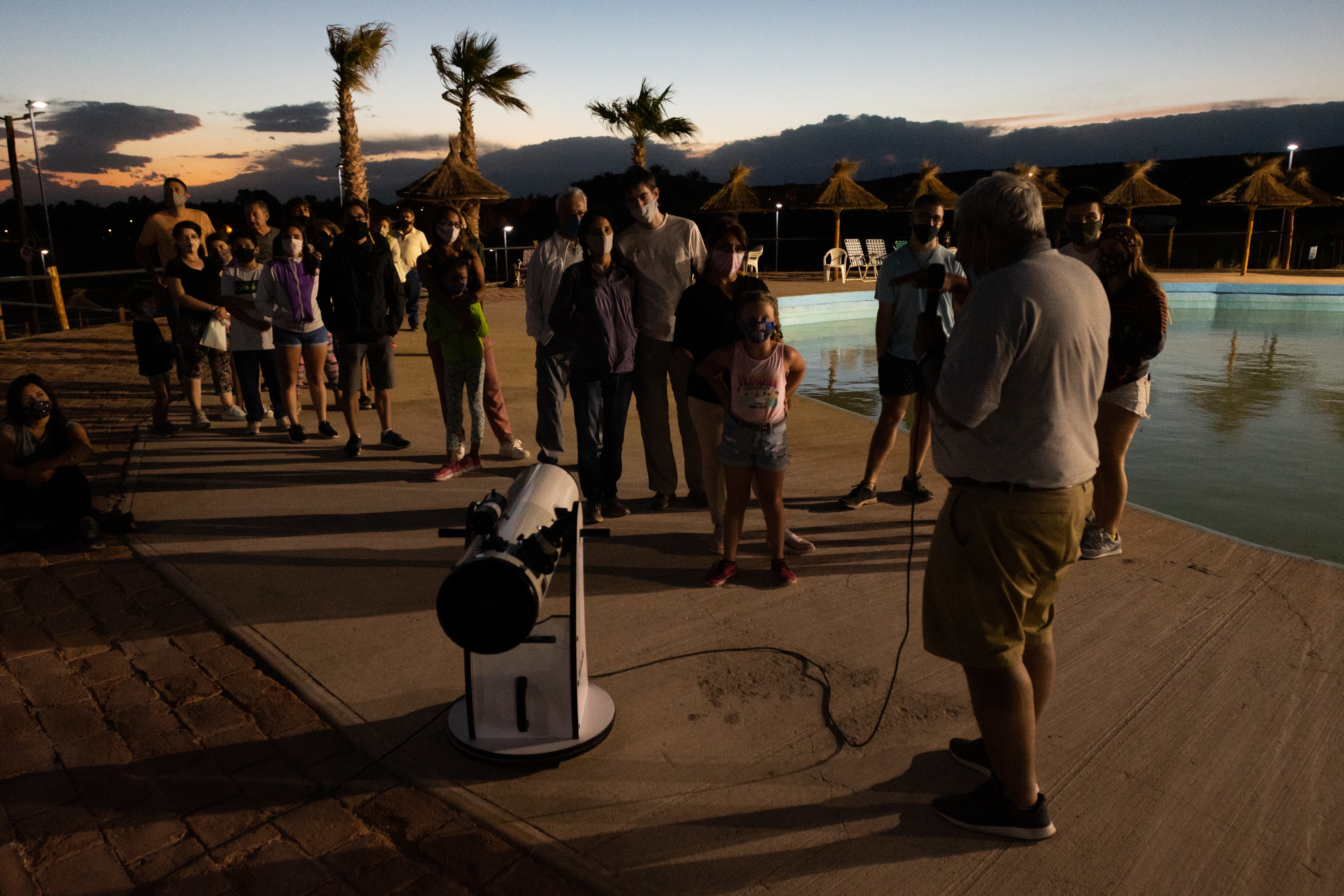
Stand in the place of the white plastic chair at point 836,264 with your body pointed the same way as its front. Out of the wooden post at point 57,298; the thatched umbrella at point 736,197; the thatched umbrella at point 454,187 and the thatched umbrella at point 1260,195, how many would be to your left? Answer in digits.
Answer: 1

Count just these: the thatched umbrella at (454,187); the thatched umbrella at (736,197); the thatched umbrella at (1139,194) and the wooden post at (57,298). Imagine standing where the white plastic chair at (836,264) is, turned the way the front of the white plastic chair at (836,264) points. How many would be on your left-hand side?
1

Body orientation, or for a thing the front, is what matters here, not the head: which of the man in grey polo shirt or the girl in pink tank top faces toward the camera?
the girl in pink tank top

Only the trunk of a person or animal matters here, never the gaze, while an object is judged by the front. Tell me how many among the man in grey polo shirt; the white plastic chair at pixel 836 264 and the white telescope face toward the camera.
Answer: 2

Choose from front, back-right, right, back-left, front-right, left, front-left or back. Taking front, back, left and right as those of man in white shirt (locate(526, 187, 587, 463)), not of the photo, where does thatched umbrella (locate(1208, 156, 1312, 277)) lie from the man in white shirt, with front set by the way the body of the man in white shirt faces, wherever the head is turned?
left

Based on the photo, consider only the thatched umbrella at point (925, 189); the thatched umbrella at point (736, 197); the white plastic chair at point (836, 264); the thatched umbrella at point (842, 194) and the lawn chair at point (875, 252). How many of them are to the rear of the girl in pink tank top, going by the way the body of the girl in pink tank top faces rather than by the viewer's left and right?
5

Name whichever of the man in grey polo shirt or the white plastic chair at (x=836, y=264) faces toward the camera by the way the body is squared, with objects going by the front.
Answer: the white plastic chair

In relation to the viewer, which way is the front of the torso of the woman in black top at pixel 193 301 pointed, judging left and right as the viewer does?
facing the viewer and to the right of the viewer

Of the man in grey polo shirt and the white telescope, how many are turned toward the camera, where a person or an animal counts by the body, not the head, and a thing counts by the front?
1

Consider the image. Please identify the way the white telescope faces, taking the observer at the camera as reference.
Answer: facing the viewer

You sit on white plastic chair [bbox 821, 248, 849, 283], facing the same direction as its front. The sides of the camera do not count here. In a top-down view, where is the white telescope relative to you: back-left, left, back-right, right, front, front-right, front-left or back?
front

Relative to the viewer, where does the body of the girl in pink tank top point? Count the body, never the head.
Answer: toward the camera
